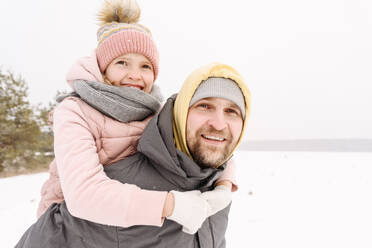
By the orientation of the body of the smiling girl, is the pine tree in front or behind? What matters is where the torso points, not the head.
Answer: behind

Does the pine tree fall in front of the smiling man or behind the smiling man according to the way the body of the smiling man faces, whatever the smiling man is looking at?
behind

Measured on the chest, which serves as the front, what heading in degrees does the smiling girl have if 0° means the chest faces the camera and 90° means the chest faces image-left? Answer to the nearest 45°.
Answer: approximately 315°

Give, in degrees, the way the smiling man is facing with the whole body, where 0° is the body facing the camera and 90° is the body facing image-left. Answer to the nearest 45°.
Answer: approximately 315°
